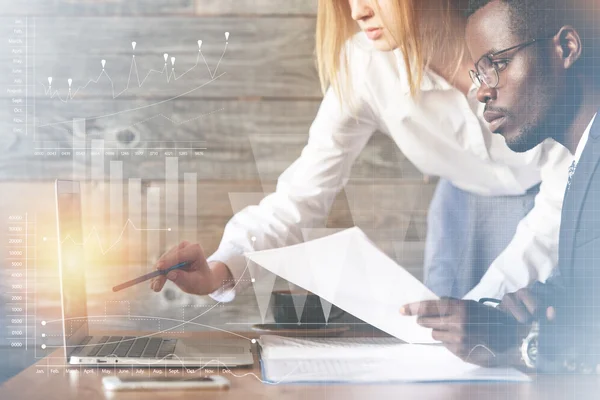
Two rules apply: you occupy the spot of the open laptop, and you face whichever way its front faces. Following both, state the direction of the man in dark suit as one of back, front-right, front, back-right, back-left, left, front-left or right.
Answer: front

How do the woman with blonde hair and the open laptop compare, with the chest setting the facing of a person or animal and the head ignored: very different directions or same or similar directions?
very different directions

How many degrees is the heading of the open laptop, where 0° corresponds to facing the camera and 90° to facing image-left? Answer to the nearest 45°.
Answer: approximately 270°

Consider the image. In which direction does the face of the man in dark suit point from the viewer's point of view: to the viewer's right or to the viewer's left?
to the viewer's left

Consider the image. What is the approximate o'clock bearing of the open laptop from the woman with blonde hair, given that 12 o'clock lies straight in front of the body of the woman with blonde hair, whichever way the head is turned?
The open laptop is roughly at 1 o'clock from the woman with blonde hair.

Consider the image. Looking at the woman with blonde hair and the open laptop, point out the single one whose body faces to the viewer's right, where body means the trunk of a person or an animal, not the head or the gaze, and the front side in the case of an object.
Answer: the open laptop

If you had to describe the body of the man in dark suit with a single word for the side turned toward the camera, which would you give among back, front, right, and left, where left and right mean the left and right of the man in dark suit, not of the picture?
left

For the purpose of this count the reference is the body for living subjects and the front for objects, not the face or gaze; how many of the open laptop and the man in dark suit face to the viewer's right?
1
